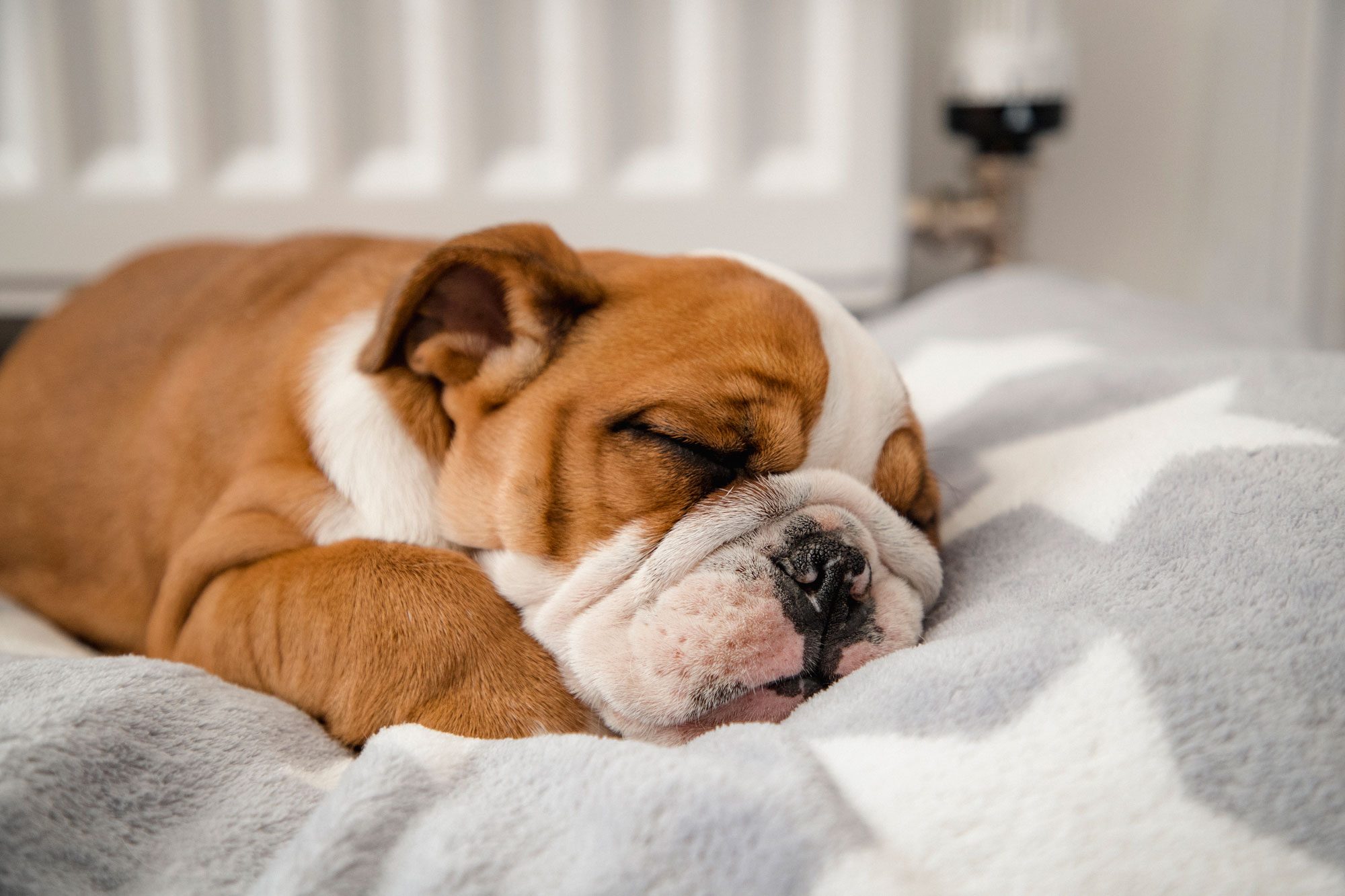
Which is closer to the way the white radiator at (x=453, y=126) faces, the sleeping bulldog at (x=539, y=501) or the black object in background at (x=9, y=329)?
the sleeping bulldog

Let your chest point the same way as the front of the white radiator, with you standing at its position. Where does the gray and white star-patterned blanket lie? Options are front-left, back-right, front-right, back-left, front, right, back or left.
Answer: front

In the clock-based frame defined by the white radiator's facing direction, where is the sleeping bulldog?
The sleeping bulldog is roughly at 12 o'clock from the white radiator.

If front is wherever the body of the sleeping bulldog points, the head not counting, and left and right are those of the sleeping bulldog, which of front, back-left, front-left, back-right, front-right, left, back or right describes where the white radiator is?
back-left

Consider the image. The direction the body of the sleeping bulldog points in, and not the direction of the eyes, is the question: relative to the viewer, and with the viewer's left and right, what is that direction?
facing the viewer and to the right of the viewer

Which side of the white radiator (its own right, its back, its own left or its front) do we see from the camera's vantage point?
front

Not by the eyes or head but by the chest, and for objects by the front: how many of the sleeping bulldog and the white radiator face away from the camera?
0
